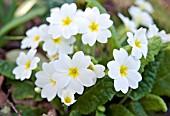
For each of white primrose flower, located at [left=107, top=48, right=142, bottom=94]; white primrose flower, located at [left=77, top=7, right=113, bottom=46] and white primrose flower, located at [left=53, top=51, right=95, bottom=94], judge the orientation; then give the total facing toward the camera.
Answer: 3

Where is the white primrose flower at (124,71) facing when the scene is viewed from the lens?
facing the viewer

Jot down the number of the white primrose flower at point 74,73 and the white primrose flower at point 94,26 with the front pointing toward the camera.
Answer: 2

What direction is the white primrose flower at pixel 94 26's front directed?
toward the camera

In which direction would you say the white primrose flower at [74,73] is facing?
toward the camera

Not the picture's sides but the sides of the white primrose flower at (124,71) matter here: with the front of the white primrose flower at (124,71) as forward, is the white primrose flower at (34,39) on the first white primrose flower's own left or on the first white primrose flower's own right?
on the first white primrose flower's own right

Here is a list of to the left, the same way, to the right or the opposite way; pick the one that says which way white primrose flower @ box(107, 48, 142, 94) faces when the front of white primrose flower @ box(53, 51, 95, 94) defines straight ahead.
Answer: the same way

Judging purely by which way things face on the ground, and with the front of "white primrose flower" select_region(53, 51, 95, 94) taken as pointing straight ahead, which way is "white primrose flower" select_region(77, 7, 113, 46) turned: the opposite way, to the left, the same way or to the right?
the same way

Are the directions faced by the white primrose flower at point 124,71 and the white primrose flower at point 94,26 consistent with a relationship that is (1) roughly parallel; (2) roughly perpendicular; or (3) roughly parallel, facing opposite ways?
roughly parallel
